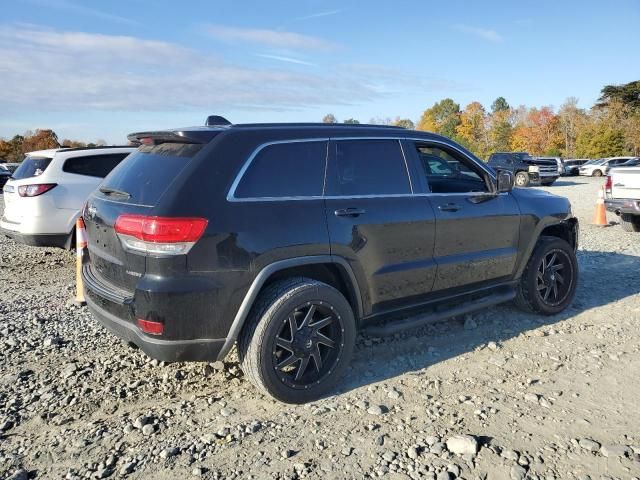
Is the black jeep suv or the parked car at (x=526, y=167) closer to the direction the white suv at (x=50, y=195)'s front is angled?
the parked car

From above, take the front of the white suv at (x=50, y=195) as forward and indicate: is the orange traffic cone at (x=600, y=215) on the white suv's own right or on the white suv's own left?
on the white suv's own right

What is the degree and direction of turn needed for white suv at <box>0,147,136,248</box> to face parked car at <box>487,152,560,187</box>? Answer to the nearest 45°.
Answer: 0° — it already faces it

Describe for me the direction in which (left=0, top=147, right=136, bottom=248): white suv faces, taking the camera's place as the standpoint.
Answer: facing away from the viewer and to the right of the viewer

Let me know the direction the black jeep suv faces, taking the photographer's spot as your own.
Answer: facing away from the viewer and to the right of the viewer

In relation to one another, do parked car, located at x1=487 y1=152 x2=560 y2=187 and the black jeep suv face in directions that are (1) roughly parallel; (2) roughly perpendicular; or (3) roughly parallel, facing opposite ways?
roughly perpendicular

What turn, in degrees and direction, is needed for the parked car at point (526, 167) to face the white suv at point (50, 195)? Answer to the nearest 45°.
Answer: approximately 45° to its right
